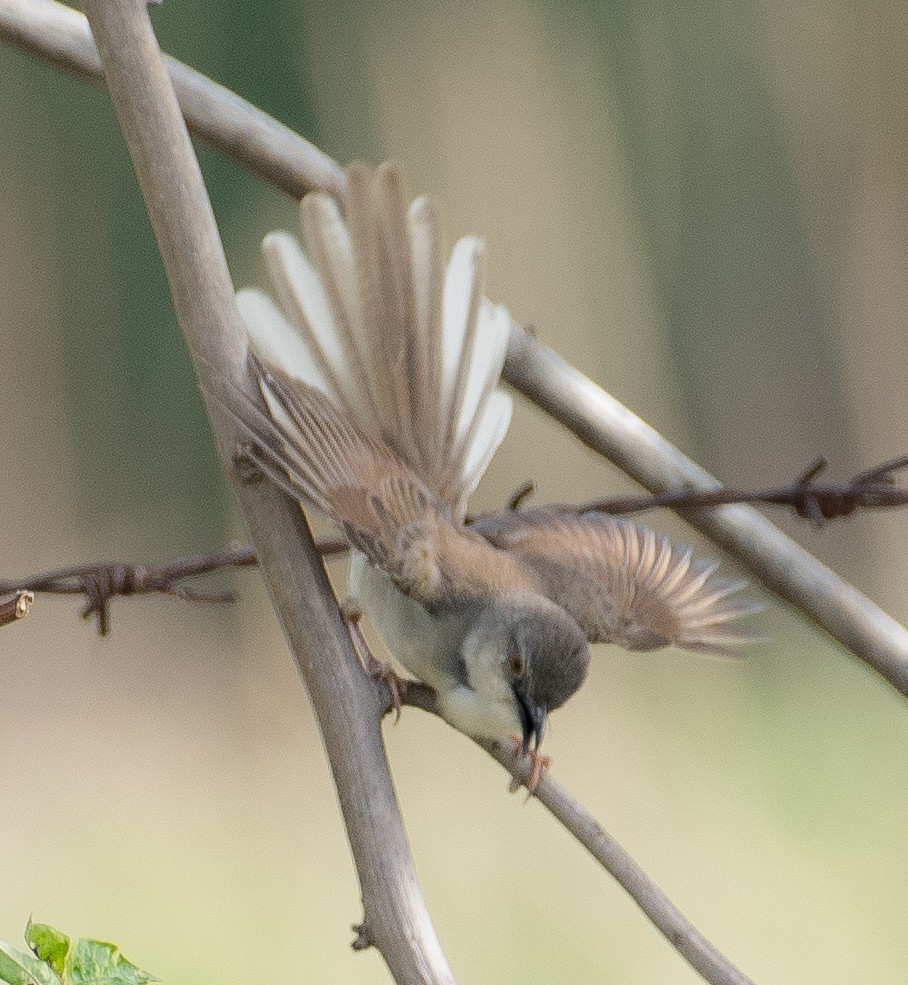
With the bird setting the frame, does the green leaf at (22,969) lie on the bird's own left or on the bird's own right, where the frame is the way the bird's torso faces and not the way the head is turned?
on the bird's own right

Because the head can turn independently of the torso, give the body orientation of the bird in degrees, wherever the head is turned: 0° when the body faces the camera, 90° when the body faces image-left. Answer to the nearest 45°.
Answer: approximately 315°

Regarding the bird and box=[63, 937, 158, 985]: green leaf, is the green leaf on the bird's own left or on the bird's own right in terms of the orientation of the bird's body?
on the bird's own right
